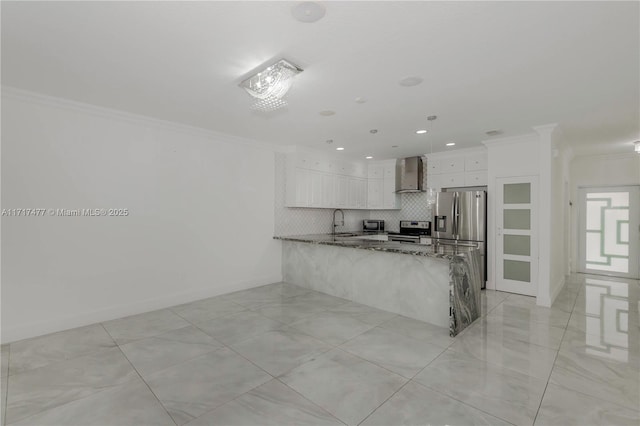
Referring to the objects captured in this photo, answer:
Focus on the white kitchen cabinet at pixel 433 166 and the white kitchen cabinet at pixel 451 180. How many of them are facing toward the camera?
2

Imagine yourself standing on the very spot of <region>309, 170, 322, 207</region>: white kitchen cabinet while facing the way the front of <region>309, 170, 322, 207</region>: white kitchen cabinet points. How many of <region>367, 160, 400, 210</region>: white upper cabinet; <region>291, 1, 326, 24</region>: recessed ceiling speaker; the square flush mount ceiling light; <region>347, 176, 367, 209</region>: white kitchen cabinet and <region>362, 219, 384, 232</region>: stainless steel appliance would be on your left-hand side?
3

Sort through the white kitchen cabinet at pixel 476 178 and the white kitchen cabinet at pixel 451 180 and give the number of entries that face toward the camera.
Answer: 2

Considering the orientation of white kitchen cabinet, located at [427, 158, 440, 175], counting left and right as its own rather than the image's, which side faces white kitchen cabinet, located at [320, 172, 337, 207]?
right

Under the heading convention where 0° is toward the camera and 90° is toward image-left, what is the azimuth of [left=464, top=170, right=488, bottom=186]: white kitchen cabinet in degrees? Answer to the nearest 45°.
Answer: approximately 0°

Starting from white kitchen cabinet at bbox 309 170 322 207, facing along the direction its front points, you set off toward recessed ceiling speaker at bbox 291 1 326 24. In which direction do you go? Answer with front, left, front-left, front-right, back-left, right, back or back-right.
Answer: front-right

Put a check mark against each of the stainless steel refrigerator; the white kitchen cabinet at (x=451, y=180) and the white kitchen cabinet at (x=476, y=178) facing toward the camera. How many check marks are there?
3

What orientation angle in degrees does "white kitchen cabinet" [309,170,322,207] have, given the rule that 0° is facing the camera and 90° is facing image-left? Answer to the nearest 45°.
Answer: approximately 315°

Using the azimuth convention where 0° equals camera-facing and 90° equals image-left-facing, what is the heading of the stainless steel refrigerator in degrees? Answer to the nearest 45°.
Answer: approximately 0°

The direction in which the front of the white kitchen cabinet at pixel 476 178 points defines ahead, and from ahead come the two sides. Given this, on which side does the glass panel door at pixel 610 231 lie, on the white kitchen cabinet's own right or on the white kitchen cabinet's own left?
on the white kitchen cabinet's own left

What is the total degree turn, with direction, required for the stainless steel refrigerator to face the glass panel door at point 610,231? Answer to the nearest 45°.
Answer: approximately 135° to its left
